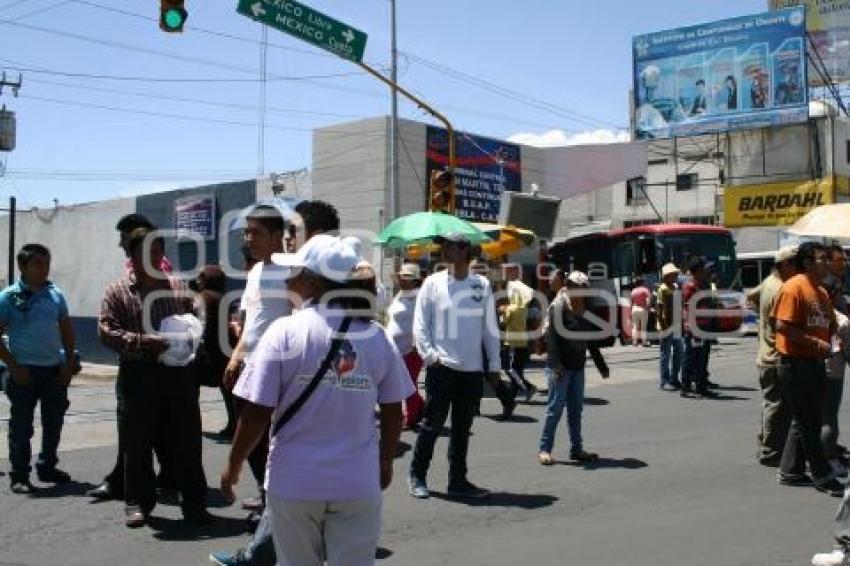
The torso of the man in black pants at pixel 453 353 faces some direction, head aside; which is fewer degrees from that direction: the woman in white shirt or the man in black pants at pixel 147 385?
the man in black pants

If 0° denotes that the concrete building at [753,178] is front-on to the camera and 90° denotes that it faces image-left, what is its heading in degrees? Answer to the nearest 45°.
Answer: approximately 45°

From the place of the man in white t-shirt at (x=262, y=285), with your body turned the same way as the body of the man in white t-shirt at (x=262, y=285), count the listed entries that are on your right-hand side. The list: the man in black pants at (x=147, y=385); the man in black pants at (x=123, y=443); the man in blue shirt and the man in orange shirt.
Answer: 3

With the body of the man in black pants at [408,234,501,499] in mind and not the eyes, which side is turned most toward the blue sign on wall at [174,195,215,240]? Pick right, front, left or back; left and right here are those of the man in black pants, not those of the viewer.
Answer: back

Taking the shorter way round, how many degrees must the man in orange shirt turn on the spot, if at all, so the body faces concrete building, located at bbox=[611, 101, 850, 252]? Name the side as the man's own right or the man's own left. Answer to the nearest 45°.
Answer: approximately 135° to the man's own left

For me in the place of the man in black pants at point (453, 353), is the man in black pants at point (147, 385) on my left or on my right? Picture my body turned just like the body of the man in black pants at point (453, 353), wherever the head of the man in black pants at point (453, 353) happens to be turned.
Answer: on my right
